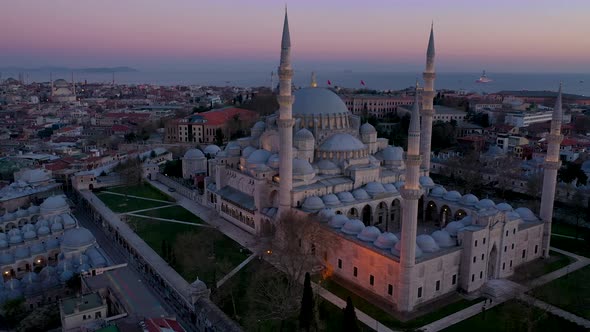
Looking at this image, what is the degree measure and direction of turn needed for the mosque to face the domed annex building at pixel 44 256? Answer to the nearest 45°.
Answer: approximately 135° to its right

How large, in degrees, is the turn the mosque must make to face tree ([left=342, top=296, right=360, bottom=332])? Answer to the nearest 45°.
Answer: approximately 45° to its right

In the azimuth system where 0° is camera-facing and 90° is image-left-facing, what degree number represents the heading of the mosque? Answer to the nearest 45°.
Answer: approximately 315°

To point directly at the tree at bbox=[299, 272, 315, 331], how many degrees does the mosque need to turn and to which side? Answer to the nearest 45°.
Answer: approximately 45° to its right

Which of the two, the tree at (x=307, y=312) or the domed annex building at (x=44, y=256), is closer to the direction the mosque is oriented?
the tree
